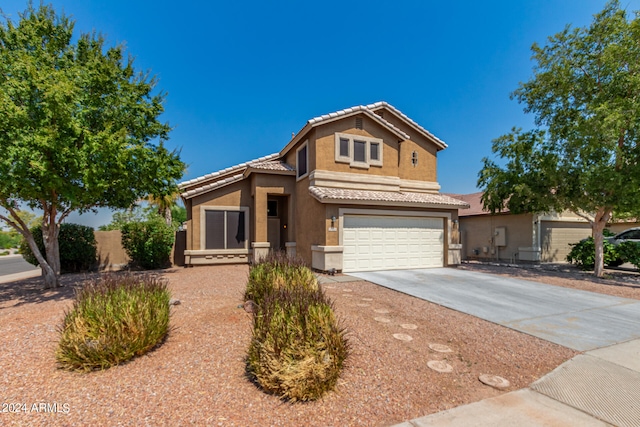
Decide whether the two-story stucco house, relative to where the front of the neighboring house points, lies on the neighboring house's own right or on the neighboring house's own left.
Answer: on the neighboring house's own right

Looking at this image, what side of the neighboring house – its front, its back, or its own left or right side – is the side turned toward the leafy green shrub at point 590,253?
front

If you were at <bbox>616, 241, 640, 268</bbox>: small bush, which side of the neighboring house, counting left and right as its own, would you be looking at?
front

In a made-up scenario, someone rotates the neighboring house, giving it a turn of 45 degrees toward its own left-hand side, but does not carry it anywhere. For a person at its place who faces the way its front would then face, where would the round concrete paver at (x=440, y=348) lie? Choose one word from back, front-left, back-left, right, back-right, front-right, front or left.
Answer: right

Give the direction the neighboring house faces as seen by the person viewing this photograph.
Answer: facing the viewer and to the right of the viewer

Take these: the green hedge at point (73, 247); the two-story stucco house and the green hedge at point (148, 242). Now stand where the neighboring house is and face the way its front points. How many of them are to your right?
3

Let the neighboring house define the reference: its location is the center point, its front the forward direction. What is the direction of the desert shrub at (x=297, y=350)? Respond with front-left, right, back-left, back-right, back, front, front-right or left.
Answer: front-right

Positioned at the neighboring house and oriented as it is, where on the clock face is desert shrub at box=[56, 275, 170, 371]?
The desert shrub is roughly at 2 o'clock from the neighboring house.

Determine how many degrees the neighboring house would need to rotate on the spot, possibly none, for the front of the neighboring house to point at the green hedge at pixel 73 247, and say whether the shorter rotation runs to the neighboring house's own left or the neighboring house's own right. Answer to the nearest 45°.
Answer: approximately 90° to the neighboring house's own right

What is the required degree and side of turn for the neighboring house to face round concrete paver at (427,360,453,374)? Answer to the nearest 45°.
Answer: approximately 45° to its right

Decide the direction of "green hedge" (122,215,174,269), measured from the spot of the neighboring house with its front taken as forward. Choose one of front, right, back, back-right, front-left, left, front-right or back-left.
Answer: right

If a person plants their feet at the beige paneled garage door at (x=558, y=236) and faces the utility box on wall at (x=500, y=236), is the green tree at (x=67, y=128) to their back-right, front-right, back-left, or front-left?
front-left

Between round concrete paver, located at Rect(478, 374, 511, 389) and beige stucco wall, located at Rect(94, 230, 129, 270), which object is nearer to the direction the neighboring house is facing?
the round concrete paver

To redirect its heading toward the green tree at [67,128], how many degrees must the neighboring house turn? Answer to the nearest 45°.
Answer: approximately 90° to its right

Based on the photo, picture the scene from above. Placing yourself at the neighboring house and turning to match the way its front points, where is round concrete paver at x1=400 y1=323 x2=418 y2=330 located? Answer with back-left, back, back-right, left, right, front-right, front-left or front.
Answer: front-right

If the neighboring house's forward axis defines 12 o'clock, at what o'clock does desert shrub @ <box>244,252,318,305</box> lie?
The desert shrub is roughly at 2 o'clock from the neighboring house.

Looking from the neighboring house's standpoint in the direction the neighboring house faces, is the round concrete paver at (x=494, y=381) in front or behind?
in front

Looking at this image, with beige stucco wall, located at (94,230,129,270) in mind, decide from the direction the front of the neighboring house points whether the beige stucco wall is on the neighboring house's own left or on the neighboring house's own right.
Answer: on the neighboring house's own right
